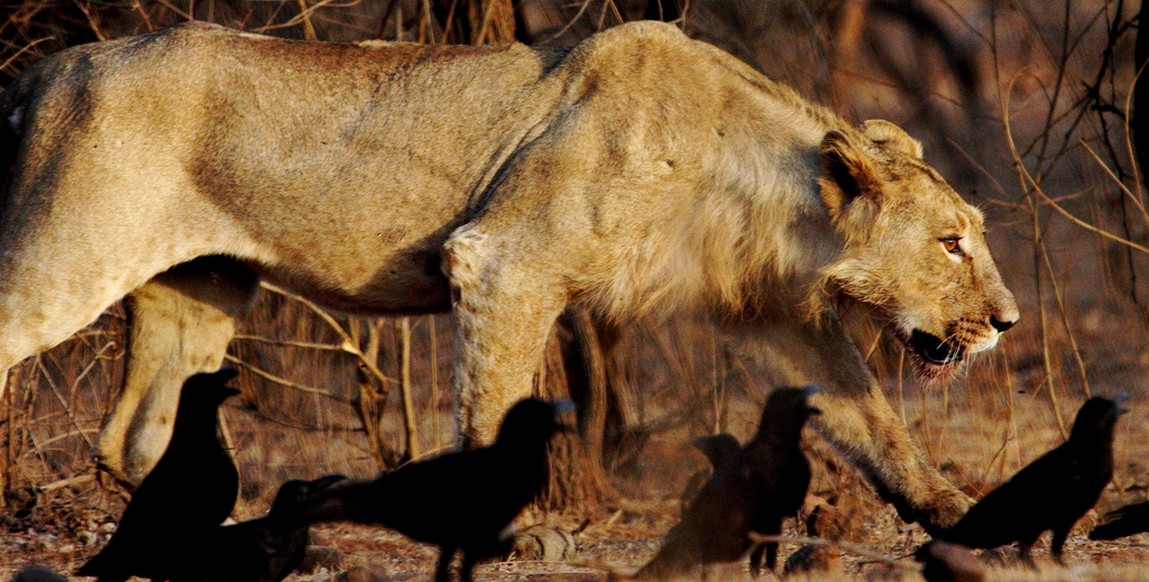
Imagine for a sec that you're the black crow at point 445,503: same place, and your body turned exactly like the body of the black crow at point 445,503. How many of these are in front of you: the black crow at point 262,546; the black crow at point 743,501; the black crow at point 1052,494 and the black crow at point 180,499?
2

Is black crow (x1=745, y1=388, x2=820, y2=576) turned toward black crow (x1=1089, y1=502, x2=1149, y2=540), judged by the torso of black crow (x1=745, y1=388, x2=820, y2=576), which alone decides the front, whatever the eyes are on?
yes

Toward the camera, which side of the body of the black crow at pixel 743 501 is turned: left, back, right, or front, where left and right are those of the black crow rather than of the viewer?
right

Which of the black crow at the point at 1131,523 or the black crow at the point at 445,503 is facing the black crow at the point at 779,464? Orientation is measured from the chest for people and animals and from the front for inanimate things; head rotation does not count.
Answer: the black crow at the point at 445,503

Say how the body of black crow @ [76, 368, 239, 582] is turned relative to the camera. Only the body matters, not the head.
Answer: to the viewer's right

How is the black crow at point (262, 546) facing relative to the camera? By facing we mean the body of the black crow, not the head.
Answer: to the viewer's right

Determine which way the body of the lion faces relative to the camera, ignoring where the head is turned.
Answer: to the viewer's right

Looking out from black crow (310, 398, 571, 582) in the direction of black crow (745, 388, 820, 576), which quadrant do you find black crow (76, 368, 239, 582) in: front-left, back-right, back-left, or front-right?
back-left

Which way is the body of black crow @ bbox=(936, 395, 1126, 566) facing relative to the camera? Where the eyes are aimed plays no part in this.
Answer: to the viewer's right

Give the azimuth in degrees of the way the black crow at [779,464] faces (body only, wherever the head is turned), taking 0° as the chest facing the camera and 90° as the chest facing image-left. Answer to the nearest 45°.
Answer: approximately 270°

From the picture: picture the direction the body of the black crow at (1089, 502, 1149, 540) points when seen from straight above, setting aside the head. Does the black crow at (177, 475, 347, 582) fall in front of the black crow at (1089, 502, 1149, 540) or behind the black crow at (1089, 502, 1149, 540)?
behind

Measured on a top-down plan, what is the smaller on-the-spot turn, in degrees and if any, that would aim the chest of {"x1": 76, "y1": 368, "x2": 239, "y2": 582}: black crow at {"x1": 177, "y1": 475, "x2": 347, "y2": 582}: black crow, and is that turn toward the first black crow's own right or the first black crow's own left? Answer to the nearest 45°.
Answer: approximately 45° to the first black crow's own right
